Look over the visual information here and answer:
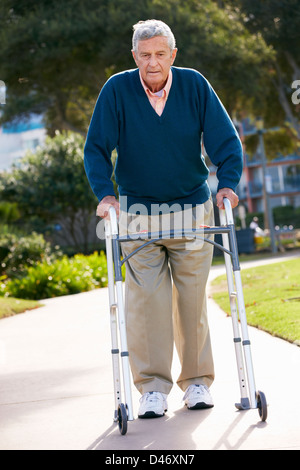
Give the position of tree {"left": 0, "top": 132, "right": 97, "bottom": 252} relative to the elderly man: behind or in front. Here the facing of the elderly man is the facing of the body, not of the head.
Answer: behind

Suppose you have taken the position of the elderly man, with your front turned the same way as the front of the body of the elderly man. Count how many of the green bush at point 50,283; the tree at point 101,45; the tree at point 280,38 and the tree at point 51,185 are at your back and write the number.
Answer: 4

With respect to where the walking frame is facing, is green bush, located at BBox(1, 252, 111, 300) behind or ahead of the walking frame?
behind

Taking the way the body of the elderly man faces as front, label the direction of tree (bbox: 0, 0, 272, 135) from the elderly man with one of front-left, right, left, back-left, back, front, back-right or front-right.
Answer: back

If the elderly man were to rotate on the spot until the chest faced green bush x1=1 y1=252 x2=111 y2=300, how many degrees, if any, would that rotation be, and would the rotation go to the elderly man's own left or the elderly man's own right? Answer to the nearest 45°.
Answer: approximately 180°

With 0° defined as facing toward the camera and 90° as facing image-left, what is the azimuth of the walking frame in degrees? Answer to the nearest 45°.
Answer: approximately 0°

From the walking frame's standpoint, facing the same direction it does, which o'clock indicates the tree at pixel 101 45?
The tree is roughly at 6 o'clock from the walking frame.

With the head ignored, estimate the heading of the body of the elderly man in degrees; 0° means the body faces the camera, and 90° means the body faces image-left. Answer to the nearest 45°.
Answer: approximately 0°
